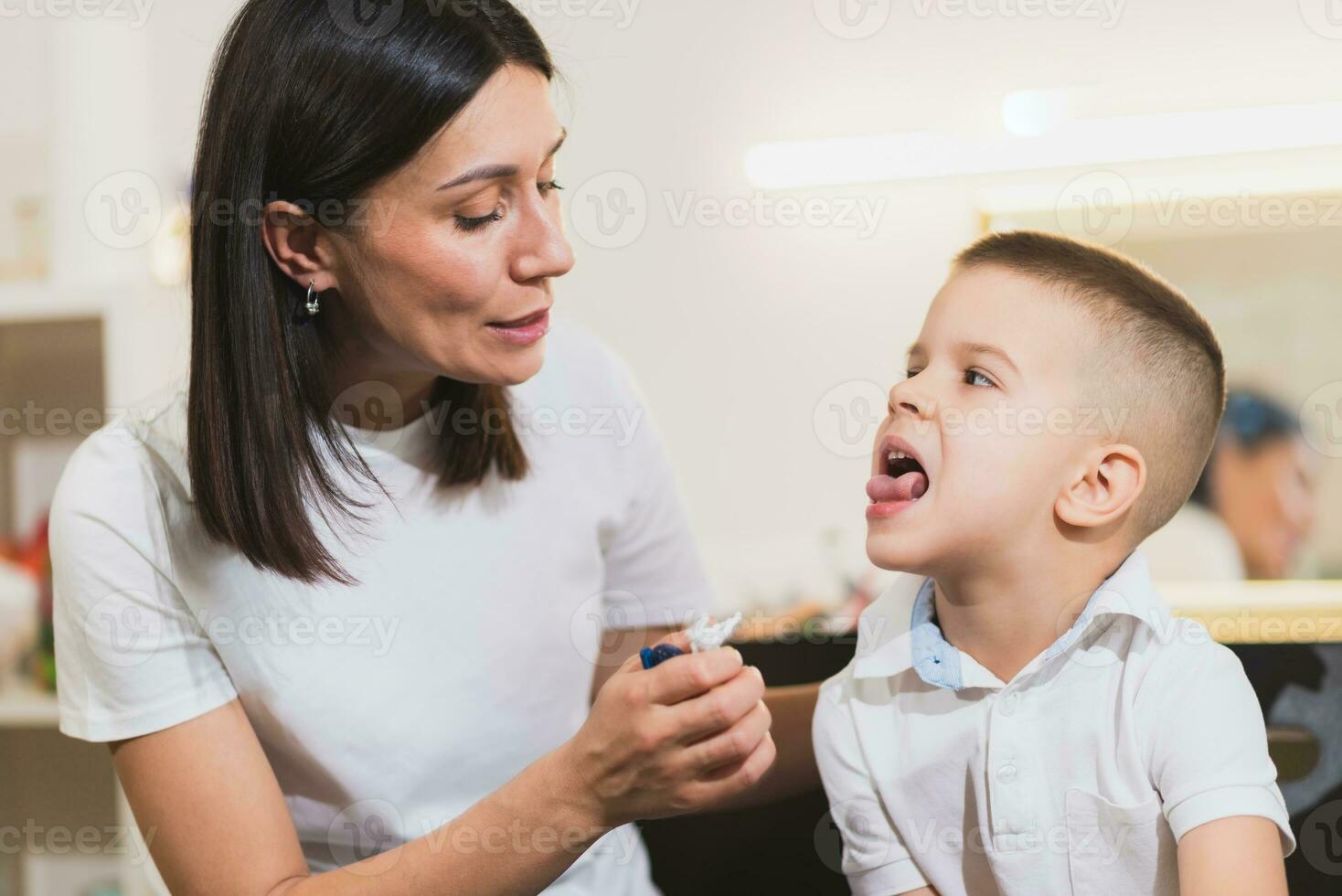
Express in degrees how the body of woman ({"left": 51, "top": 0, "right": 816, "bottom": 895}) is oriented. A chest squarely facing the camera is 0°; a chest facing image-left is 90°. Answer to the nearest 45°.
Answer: approximately 315°

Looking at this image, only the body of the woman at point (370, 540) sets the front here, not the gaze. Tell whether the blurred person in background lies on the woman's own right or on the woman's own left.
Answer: on the woman's own left

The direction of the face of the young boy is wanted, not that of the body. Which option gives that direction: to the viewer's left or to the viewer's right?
to the viewer's left

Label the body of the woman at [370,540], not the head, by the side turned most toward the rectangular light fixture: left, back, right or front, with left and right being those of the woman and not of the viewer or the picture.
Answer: left
